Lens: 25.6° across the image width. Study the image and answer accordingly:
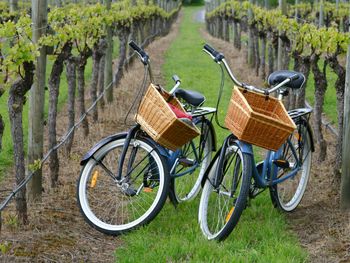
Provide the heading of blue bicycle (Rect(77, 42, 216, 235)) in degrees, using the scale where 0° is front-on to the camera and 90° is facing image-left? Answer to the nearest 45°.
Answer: approximately 45°

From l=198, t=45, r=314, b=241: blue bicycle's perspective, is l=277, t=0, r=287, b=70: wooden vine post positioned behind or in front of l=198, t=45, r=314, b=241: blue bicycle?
behind

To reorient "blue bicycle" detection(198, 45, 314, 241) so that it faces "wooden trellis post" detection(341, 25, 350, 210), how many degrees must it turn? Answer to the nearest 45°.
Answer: approximately 180°

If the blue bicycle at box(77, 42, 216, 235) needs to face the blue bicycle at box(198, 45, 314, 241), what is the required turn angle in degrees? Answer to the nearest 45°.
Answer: approximately 135° to its left

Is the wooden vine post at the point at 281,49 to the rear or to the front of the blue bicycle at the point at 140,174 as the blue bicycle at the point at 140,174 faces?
to the rear
